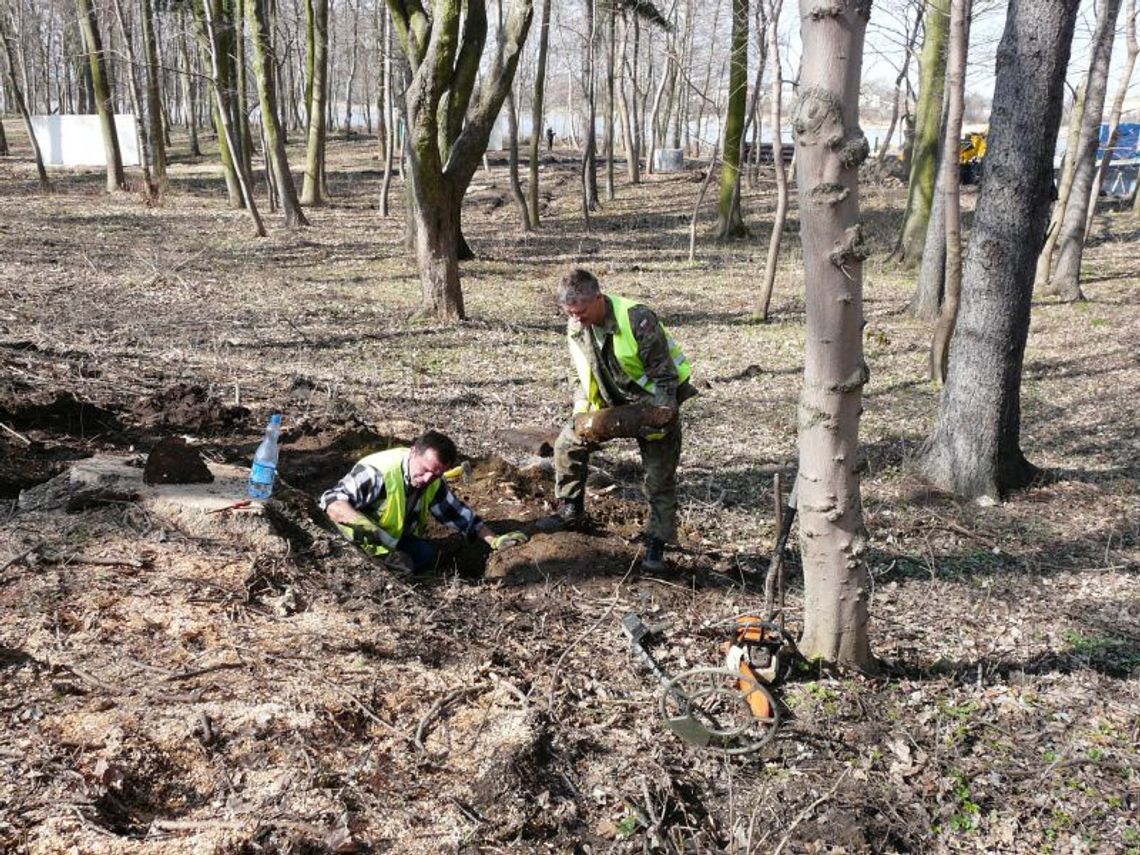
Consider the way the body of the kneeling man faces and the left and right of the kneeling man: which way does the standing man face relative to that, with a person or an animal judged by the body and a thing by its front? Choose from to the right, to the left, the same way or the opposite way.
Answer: to the right

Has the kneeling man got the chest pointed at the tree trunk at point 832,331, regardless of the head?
yes

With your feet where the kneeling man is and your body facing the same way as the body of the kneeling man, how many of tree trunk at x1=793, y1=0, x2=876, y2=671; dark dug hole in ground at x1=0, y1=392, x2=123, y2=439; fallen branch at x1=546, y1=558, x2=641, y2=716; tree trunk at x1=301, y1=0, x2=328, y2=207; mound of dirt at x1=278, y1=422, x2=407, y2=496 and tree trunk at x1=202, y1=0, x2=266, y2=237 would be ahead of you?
2

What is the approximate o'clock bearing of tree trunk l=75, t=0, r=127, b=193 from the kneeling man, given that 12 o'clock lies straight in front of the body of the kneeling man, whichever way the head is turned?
The tree trunk is roughly at 7 o'clock from the kneeling man.

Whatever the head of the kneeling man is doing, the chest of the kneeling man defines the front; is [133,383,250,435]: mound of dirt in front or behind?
behind

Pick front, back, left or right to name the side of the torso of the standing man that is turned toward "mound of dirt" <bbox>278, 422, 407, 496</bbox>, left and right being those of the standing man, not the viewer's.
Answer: right

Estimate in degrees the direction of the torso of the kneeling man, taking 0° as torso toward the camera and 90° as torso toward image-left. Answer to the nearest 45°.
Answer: approximately 315°

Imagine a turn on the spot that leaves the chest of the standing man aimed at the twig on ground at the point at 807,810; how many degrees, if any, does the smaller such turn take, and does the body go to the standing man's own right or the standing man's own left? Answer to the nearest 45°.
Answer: approximately 45° to the standing man's own left

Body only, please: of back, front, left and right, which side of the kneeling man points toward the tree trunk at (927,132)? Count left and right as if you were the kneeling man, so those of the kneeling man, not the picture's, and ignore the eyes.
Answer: left
